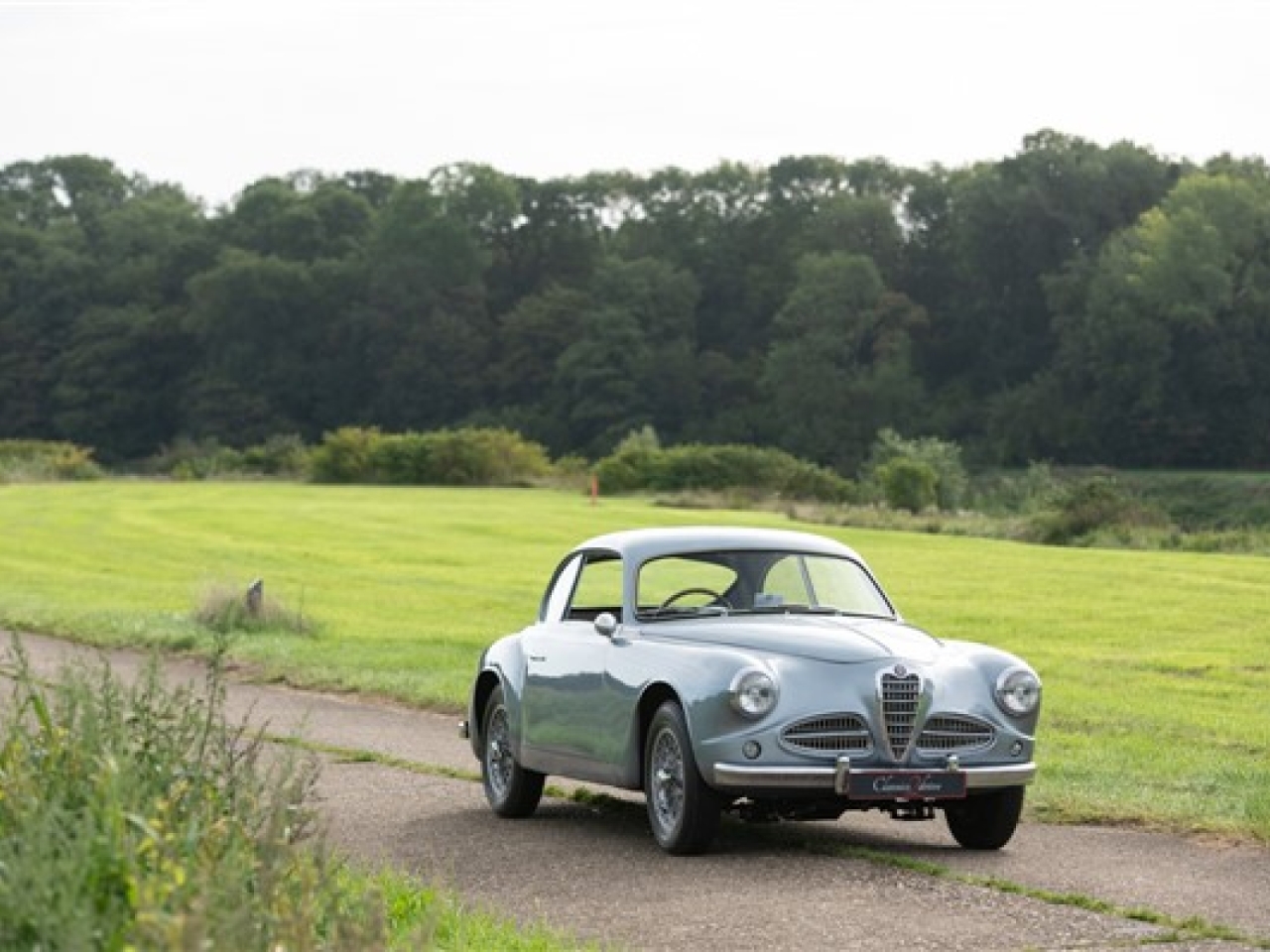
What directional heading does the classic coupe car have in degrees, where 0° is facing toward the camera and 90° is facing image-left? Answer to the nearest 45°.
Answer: approximately 315°
